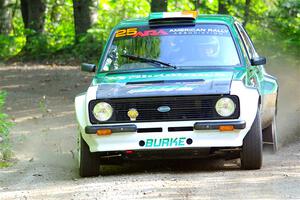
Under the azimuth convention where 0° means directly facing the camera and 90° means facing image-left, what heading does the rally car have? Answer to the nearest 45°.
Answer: approximately 0°

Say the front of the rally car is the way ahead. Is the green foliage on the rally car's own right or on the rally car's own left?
on the rally car's own right
